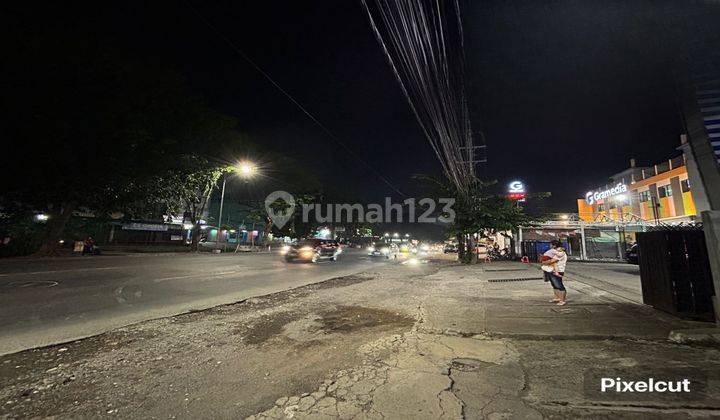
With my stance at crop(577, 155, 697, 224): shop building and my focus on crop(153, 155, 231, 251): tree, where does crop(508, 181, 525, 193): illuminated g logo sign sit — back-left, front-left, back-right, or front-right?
front-right

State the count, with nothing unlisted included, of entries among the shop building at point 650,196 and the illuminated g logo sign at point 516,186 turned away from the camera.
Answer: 0

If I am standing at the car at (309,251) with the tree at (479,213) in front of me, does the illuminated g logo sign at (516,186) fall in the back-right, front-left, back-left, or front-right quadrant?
front-left

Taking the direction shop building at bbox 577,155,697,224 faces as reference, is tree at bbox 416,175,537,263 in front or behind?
in front

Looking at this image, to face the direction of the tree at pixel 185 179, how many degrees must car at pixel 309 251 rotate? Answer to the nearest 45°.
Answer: approximately 90° to its right

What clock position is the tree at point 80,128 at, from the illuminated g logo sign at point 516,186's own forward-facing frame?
The tree is roughly at 1 o'clock from the illuminated g logo sign.

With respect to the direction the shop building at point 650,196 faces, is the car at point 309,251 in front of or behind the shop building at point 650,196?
in front

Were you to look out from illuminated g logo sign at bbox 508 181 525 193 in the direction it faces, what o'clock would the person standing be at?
The person standing is roughly at 12 o'clock from the illuminated g logo sign.

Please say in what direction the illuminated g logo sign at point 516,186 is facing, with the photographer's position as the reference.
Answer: facing the viewer

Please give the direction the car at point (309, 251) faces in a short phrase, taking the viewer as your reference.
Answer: facing the viewer and to the left of the viewer

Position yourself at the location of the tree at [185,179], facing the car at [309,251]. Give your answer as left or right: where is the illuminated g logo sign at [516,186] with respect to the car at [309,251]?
left

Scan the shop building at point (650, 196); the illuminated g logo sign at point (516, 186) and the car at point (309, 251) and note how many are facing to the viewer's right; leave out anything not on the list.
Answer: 0

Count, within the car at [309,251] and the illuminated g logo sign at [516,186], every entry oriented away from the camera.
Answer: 0

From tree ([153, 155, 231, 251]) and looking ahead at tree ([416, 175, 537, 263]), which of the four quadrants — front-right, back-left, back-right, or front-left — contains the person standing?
front-right

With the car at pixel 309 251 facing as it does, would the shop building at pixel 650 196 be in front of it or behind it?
behind

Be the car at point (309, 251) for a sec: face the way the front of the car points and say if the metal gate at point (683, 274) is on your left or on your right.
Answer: on your left
